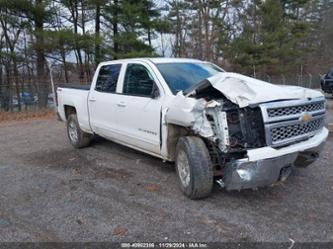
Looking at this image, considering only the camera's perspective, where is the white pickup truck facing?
facing the viewer and to the right of the viewer
